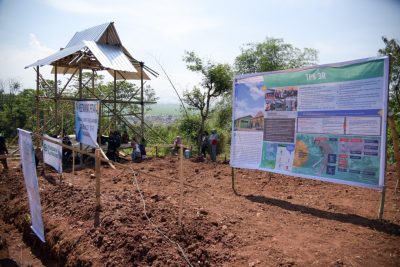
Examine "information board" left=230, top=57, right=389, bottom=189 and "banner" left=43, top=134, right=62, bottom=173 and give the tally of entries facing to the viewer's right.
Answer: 0

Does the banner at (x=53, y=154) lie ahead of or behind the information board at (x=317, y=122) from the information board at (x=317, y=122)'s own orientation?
ahead

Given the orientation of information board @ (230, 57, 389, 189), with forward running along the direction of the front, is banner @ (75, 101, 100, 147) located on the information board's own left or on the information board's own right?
on the information board's own right

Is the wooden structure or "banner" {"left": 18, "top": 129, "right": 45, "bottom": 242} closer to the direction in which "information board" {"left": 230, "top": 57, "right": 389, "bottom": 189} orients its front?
the banner

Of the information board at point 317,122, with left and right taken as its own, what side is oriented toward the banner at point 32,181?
front

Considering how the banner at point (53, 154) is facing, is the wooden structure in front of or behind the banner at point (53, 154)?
behind

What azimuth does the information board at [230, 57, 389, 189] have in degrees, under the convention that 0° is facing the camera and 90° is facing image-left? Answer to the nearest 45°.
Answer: approximately 45°

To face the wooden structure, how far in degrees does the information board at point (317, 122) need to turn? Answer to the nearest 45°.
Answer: approximately 90° to its right

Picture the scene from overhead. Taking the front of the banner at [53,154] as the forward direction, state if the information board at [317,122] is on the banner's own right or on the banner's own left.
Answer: on the banner's own left
